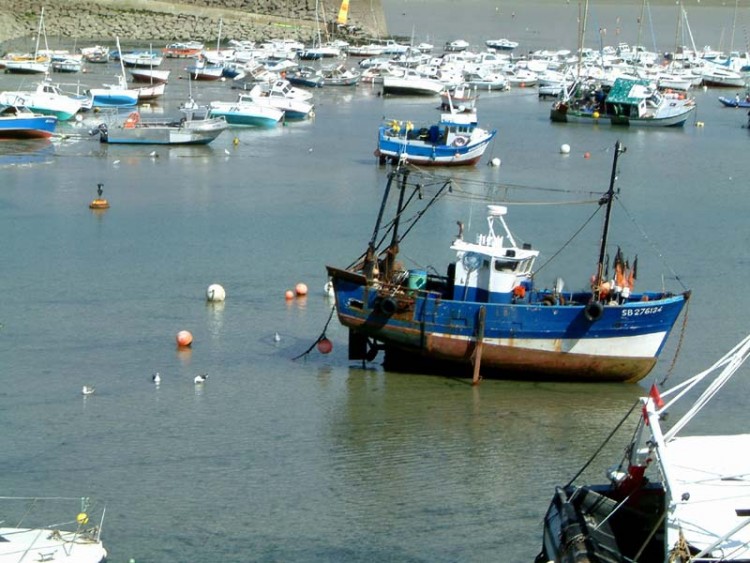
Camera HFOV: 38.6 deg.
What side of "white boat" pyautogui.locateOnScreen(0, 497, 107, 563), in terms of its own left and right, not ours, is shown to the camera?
right

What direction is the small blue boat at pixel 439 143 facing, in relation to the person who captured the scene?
facing to the right of the viewer

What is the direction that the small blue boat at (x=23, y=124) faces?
to the viewer's right

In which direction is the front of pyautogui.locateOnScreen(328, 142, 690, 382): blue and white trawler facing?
to the viewer's right

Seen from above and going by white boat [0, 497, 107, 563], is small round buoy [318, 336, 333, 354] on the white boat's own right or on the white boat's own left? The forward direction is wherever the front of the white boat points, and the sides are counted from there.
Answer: on the white boat's own left

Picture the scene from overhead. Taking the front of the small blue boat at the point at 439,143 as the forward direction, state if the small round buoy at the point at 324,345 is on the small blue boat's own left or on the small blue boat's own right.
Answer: on the small blue boat's own right

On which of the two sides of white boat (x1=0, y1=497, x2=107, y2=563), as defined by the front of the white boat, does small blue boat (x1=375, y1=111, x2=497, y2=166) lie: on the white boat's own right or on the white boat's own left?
on the white boat's own left

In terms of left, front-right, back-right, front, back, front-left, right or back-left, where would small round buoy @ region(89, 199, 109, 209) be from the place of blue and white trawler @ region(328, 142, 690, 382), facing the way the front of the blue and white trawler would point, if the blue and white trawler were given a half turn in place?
front-right

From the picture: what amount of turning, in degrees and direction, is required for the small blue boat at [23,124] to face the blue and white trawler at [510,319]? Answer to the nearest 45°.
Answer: approximately 90° to its right

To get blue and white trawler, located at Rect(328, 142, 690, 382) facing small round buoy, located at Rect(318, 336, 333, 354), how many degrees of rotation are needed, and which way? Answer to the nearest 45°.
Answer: approximately 180°

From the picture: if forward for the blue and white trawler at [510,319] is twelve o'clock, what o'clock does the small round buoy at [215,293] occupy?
The small round buoy is roughly at 7 o'clock from the blue and white trawler.

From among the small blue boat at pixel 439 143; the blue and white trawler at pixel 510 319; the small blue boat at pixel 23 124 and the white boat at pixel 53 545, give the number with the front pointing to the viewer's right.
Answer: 4

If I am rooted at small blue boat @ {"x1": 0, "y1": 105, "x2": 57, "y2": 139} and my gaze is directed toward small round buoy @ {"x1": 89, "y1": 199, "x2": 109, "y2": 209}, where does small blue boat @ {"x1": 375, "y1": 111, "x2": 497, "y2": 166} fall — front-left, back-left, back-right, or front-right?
front-left

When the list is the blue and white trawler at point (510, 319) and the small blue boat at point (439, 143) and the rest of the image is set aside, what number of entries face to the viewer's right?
2

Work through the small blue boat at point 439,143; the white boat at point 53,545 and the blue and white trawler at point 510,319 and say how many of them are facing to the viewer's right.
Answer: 3
